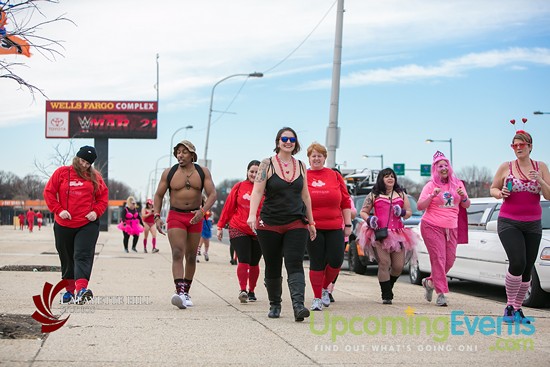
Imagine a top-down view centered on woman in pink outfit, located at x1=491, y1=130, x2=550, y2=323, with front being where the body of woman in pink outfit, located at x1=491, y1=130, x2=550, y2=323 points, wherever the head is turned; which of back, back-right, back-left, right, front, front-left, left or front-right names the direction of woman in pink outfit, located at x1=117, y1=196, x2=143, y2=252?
back-right

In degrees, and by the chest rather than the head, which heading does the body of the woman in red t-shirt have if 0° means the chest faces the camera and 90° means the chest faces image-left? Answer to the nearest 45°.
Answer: approximately 0°

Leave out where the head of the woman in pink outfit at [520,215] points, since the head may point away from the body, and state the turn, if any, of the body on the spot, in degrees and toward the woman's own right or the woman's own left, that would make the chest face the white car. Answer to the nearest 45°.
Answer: approximately 180°

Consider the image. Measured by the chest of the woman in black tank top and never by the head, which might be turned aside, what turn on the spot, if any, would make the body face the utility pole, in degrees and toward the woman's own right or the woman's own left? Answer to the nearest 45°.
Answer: approximately 180°

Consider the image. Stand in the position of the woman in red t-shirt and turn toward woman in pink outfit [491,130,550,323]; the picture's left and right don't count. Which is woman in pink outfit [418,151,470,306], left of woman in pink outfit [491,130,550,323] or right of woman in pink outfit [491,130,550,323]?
left
